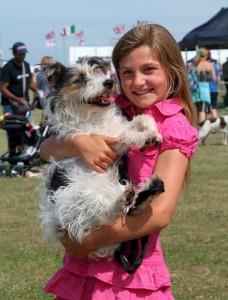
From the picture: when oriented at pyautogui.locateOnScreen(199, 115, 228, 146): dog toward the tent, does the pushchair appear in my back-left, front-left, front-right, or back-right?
back-left

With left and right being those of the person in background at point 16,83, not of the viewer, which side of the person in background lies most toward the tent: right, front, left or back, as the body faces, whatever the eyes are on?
left

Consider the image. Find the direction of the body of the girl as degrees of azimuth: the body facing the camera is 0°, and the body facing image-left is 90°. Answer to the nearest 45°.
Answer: approximately 45°

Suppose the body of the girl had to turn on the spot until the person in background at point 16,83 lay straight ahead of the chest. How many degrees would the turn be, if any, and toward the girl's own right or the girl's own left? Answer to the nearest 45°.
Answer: approximately 135° to the girl's own right
